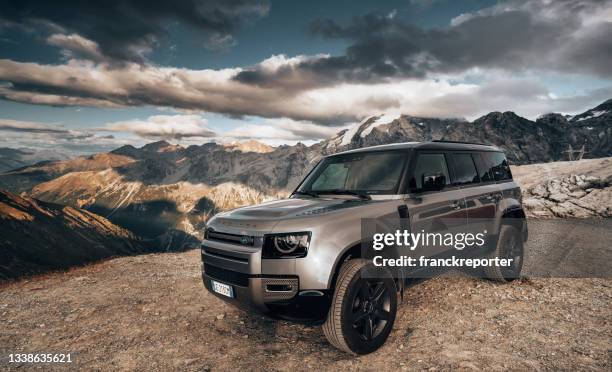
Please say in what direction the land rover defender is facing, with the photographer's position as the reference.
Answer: facing the viewer and to the left of the viewer

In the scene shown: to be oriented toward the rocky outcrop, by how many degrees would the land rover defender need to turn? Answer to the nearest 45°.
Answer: approximately 180°
